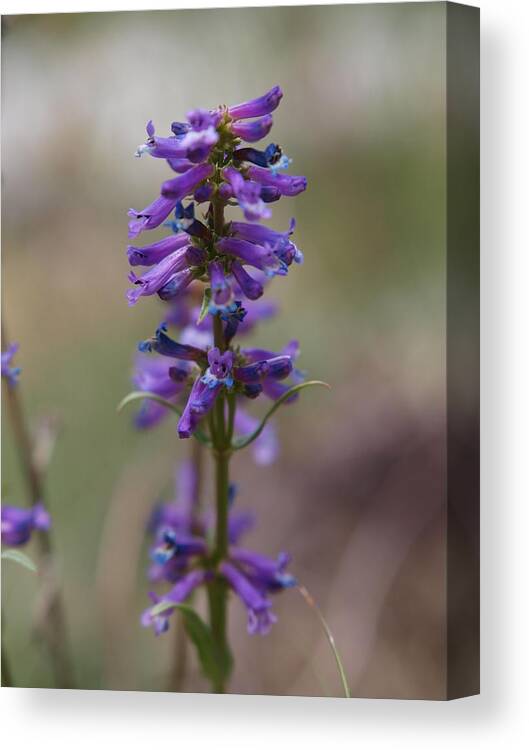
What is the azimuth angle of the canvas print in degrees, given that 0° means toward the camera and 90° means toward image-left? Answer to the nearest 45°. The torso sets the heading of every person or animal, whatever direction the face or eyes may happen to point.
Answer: approximately 45°
